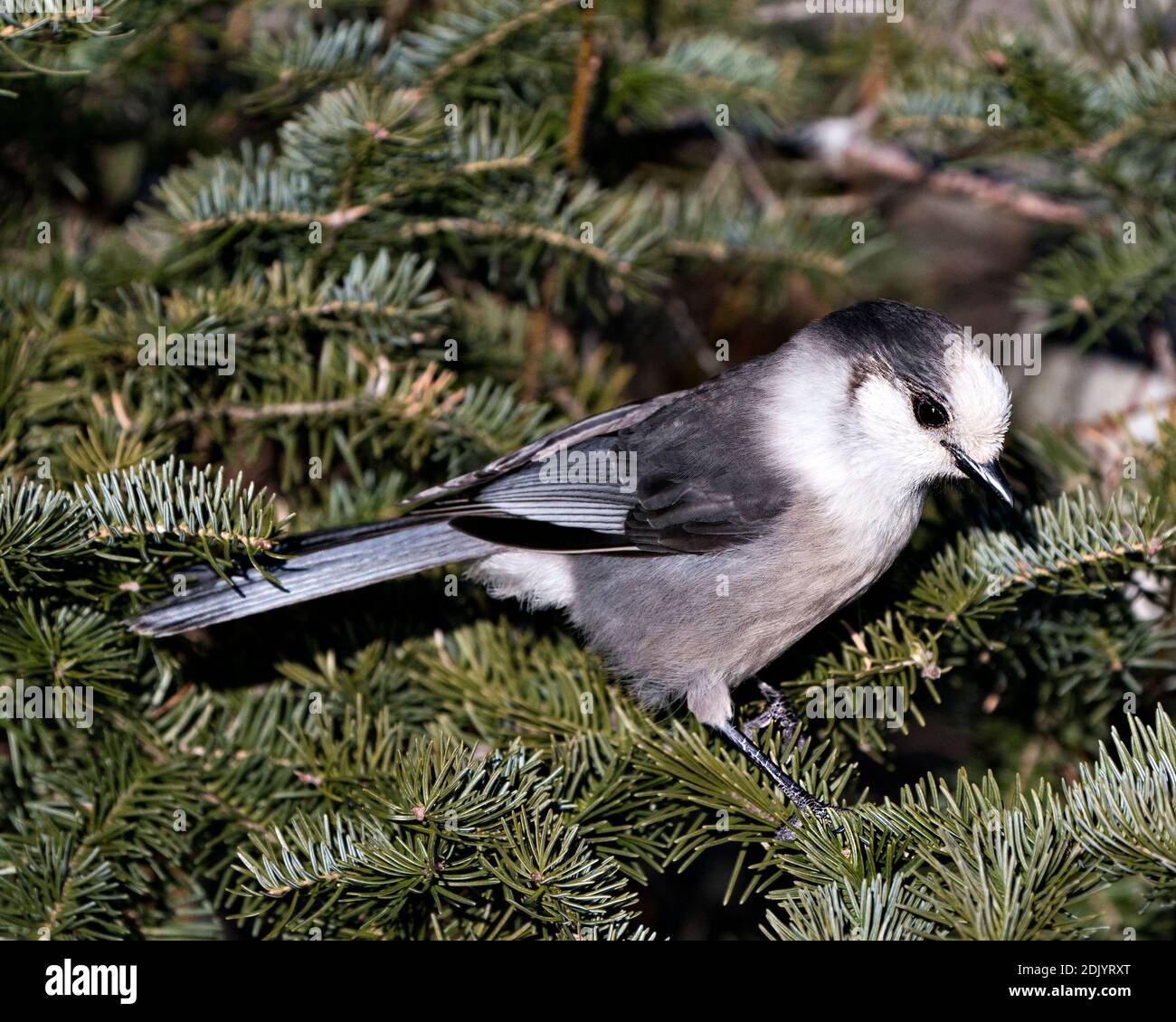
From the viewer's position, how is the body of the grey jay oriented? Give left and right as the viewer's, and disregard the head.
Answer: facing to the right of the viewer
